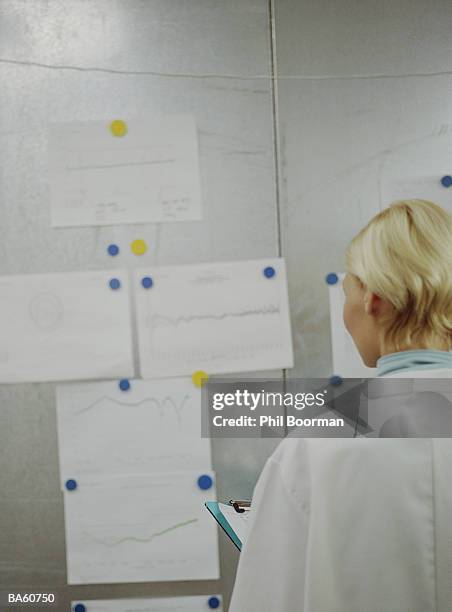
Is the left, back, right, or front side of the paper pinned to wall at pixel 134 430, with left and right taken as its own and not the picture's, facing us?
front

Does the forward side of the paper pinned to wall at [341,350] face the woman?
yes

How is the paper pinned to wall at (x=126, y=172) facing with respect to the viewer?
toward the camera

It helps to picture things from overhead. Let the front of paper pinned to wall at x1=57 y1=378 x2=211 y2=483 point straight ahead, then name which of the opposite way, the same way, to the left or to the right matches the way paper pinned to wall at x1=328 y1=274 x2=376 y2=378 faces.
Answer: the same way

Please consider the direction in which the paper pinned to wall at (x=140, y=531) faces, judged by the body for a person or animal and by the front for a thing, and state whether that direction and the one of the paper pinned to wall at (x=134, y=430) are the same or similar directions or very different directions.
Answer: same or similar directions

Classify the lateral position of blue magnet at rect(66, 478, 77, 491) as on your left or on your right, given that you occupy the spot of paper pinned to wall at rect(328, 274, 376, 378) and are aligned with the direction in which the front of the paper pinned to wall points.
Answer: on your right

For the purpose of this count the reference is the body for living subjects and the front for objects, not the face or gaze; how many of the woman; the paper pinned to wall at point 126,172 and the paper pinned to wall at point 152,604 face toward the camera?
2

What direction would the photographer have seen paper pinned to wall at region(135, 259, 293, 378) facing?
facing the viewer

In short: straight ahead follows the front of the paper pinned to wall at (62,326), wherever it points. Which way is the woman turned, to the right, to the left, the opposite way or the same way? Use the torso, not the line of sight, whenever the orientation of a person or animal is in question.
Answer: the opposite way

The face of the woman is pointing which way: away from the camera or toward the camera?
away from the camera

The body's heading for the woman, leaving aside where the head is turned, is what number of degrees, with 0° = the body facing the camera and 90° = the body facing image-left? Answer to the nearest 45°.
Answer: approximately 180°
